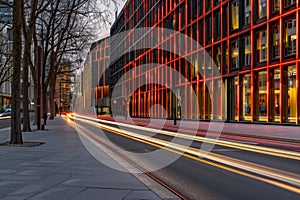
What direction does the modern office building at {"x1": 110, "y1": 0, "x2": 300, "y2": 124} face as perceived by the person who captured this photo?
facing the viewer and to the left of the viewer
